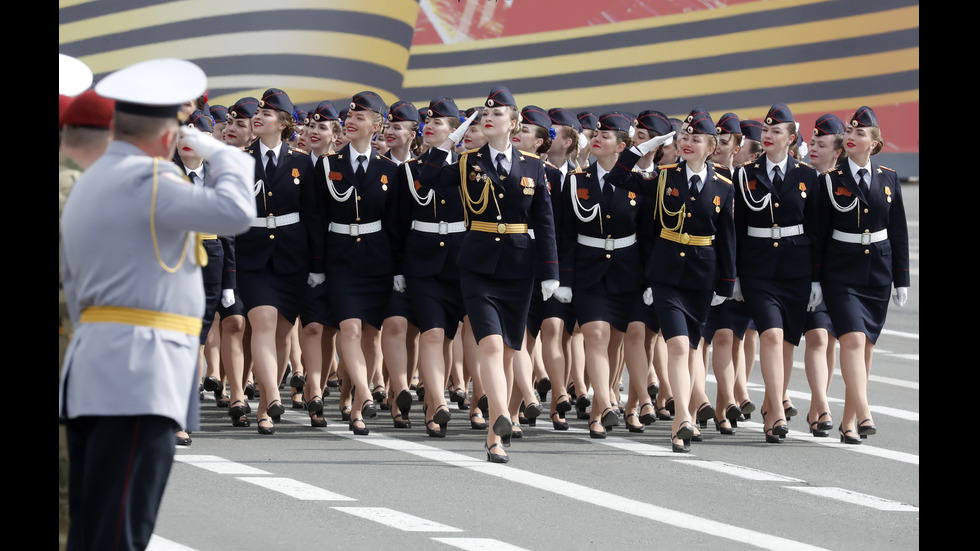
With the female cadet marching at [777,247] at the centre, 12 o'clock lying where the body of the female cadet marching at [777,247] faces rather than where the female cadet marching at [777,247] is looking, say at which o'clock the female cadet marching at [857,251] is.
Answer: the female cadet marching at [857,251] is roughly at 9 o'clock from the female cadet marching at [777,247].

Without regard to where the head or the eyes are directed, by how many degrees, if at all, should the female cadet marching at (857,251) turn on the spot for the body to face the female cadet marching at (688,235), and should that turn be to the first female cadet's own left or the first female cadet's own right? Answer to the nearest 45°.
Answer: approximately 45° to the first female cadet's own right

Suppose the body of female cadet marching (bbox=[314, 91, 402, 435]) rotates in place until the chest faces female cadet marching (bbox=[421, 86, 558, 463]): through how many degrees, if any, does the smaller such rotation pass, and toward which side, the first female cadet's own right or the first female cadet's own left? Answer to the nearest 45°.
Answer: approximately 45° to the first female cadet's own left

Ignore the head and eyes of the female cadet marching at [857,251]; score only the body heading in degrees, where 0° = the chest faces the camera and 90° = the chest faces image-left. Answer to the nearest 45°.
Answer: approximately 0°

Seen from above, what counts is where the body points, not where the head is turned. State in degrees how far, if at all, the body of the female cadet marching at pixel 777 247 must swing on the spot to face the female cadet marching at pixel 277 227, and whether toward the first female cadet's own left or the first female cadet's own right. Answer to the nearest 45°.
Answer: approximately 90° to the first female cadet's own right

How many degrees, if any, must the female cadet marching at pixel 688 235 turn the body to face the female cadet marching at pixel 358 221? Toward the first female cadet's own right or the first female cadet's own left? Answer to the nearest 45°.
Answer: approximately 90° to the first female cadet's own right

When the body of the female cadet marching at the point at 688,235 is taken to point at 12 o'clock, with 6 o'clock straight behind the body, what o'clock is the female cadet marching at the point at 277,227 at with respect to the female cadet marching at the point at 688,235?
the female cadet marching at the point at 277,227 is roughly at 3 o'clock from the female cadet marching at the point at 688,235.

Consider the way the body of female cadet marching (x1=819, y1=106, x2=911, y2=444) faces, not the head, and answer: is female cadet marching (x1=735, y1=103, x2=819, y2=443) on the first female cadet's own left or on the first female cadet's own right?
on the first female cadet's own right
